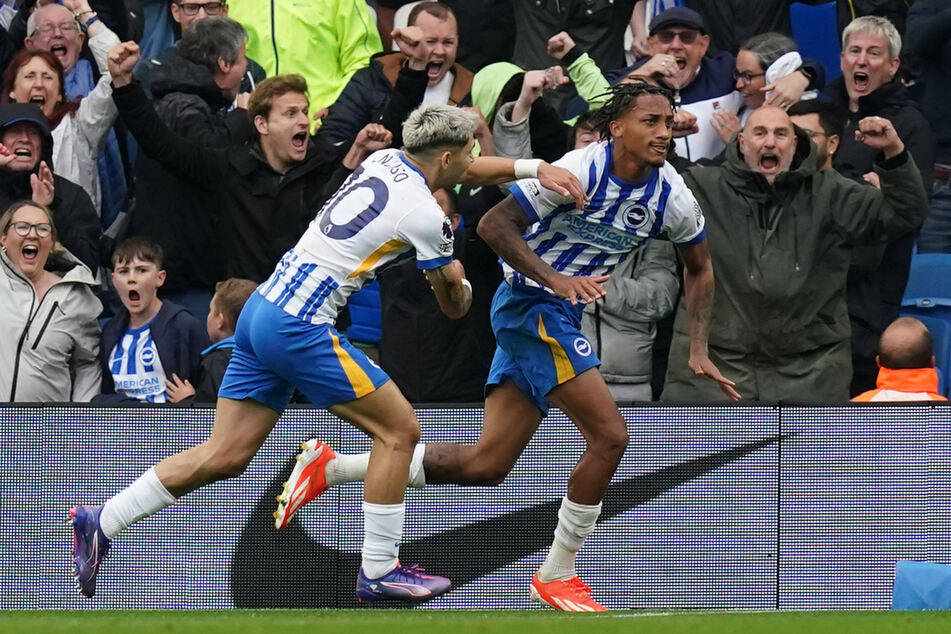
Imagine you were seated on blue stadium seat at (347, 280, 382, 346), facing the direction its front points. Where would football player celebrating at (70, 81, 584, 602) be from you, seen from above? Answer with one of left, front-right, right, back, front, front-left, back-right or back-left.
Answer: front

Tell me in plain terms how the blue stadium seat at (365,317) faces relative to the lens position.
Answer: facing the viewer

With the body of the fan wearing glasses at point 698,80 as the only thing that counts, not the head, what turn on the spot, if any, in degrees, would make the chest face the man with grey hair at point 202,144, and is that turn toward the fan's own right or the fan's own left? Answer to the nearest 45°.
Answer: approximately 90° to the fan's own right

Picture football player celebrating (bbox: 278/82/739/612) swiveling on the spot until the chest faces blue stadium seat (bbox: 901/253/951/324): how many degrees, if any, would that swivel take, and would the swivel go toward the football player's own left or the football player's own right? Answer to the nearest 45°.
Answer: approximately 90° to the football player's own left

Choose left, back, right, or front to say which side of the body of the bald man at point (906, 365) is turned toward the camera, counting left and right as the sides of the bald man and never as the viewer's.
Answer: back

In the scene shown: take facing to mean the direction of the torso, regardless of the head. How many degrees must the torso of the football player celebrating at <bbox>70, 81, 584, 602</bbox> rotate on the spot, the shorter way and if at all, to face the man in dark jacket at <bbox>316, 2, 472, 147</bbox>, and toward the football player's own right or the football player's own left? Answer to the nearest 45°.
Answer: approximately 45° to the football player's own left

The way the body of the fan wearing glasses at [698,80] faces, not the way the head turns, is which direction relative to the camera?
toward the camera

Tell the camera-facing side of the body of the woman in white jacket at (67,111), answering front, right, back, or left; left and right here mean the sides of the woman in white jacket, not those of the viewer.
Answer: front

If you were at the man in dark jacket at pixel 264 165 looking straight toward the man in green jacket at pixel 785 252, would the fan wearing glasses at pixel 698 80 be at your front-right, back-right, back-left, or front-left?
front-left

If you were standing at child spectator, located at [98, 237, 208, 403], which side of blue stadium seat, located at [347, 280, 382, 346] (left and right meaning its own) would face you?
right

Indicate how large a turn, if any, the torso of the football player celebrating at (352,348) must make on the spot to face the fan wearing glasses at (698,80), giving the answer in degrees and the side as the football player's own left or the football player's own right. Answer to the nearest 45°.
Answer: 0° — they already face them

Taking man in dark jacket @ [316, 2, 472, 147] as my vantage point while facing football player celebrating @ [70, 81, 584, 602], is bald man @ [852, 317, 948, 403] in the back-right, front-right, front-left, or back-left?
front-left

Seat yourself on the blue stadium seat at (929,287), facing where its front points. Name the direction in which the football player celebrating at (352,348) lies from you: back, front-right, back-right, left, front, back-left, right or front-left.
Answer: front-right

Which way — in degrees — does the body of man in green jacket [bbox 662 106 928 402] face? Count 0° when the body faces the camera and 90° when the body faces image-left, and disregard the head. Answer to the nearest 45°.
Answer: approximately 0°

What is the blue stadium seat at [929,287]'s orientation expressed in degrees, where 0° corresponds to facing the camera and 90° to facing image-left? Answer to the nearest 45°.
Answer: approximately 0°
